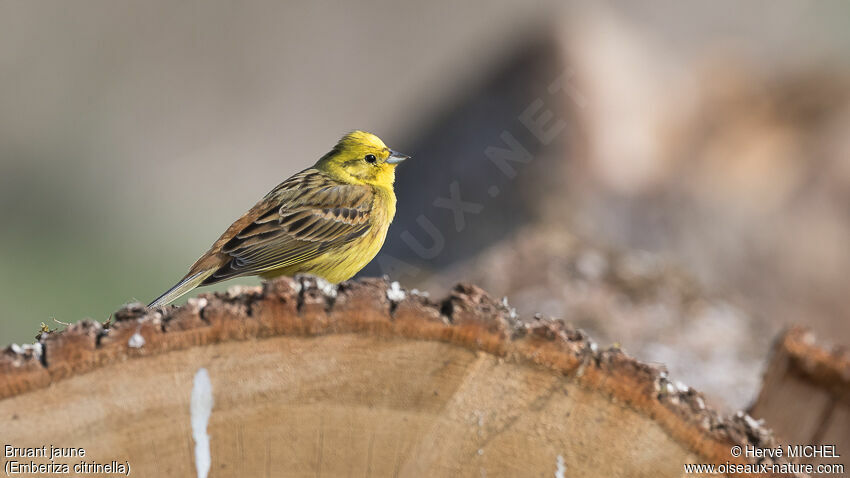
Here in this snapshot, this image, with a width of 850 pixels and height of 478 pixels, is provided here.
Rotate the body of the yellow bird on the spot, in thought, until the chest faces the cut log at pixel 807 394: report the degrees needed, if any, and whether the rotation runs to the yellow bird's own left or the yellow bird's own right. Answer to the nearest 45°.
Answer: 0° — it already faces it

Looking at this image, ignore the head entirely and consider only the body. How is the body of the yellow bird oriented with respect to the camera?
to the viewer's right
